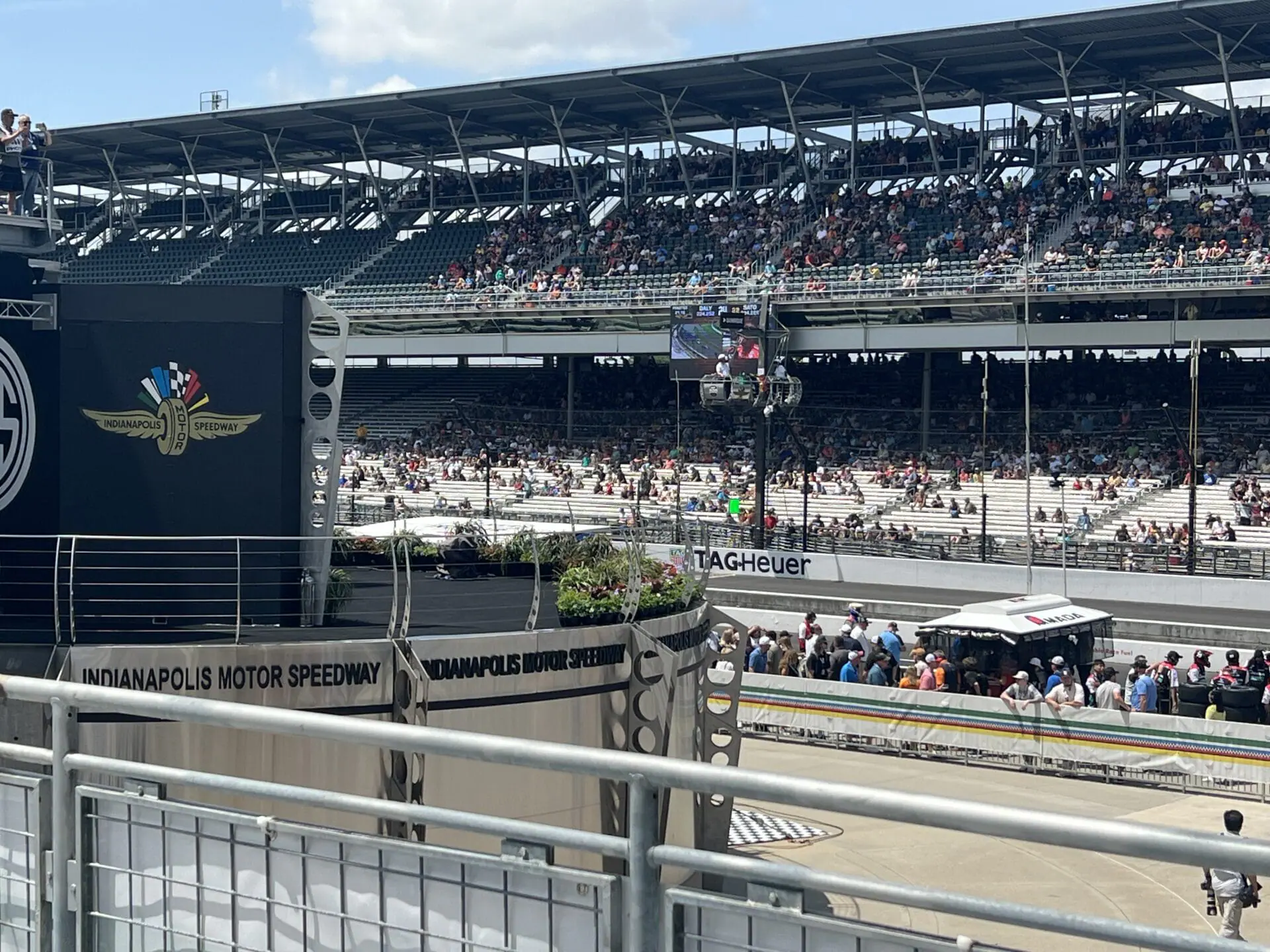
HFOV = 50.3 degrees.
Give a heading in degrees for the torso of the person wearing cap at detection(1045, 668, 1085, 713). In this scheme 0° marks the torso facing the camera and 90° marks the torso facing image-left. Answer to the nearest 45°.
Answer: approximately 0°

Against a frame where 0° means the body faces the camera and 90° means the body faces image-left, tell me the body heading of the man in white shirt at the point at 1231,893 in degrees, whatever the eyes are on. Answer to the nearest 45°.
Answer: approximately 180°

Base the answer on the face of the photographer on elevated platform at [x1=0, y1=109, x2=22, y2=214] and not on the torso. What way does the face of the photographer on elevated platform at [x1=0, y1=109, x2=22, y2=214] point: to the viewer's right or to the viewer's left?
to the viewer's right

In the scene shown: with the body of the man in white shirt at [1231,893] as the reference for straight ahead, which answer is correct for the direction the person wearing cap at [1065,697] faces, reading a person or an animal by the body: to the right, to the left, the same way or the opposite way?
the opposite way

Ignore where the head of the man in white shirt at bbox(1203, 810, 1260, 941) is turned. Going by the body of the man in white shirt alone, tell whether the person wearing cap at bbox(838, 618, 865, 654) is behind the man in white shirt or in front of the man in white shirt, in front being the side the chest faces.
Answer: in front

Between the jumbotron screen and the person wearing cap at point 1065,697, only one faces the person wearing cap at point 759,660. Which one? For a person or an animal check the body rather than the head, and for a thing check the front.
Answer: the jumbotron screen

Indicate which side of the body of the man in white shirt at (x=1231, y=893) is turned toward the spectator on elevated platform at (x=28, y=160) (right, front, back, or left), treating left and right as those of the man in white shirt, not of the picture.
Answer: left

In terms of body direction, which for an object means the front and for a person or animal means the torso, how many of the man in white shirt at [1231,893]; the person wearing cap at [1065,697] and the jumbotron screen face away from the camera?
1

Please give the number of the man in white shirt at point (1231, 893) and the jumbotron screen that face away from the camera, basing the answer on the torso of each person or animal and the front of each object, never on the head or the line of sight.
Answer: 1

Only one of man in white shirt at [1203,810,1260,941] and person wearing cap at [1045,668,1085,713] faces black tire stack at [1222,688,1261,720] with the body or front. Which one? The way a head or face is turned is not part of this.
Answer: the man in white shirt

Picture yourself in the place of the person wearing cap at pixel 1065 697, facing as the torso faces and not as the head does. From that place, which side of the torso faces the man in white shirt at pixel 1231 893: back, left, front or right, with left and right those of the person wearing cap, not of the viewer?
front

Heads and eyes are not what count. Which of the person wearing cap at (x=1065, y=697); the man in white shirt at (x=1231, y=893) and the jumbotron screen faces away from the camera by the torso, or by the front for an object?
the man in white shirt

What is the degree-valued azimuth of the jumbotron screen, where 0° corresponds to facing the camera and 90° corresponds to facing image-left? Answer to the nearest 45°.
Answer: approximately 0°
